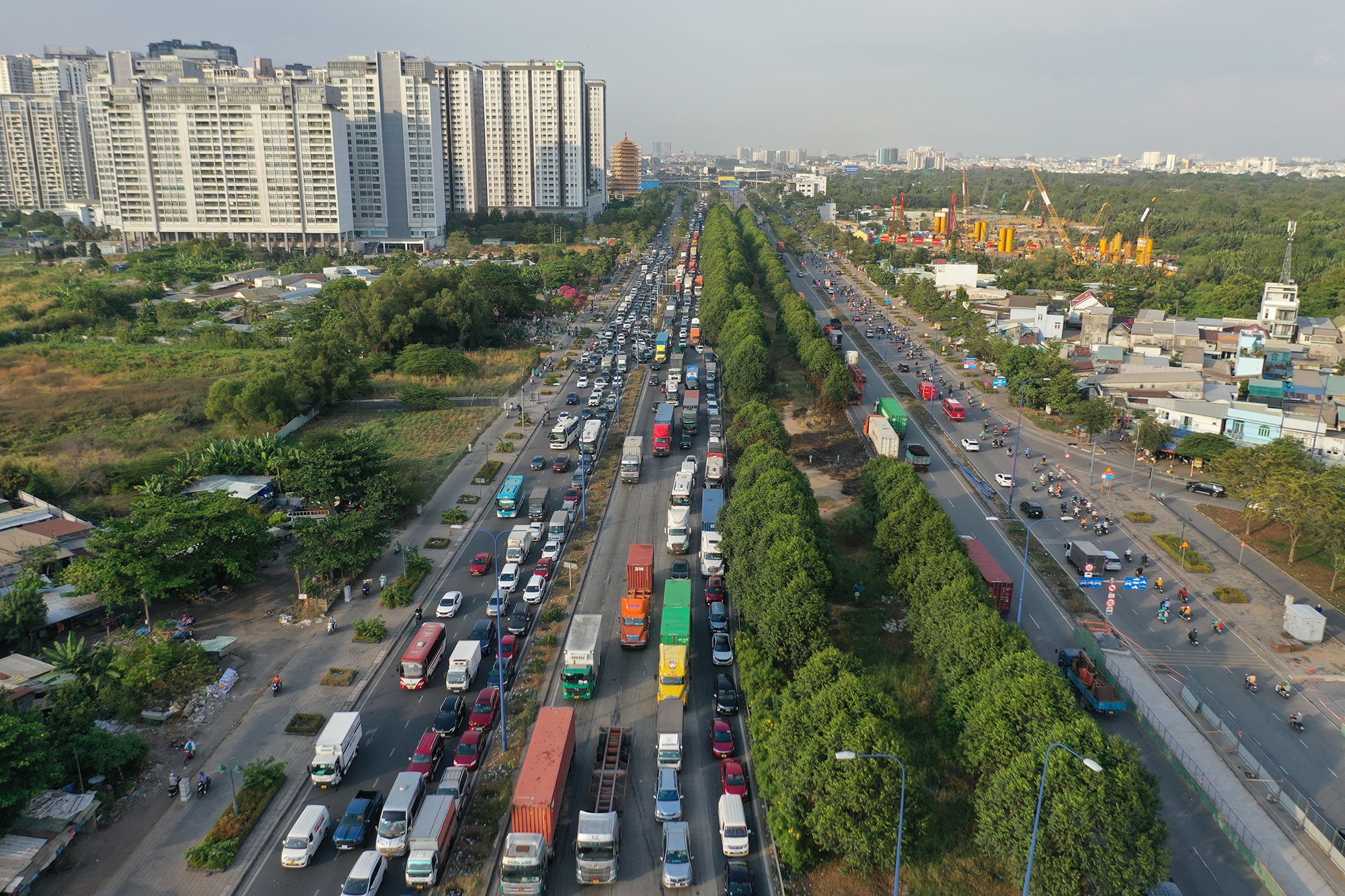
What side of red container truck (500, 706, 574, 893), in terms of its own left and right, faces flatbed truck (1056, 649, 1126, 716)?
left

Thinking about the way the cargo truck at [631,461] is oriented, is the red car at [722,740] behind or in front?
in front

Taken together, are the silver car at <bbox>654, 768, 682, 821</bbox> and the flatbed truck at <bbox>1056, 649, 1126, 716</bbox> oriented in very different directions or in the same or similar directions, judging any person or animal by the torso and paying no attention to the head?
very different directions

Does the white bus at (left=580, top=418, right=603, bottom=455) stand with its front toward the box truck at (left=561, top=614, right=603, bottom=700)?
yes

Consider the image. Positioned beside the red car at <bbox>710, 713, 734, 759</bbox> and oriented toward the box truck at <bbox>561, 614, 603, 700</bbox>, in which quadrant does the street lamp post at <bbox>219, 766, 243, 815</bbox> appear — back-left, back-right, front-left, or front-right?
front-left

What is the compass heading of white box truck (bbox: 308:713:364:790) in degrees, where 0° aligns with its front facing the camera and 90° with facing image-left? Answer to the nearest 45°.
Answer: approximately 45°

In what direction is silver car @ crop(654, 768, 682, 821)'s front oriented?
toward the camera

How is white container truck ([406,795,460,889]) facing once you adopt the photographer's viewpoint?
facing the viewer

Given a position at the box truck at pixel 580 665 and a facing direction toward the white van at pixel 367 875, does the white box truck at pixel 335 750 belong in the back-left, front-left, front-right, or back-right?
front-right

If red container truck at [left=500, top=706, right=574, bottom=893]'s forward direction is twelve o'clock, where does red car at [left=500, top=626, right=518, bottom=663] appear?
The red car is roughly at 6 o'clock from the red container truck.

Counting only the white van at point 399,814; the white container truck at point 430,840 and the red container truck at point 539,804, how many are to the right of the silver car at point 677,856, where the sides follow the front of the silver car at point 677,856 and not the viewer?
3

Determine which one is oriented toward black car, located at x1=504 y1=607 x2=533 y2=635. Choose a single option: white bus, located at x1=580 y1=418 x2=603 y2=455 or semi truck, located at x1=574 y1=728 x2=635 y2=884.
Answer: the white bus

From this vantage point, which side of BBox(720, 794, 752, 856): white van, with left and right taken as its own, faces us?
front

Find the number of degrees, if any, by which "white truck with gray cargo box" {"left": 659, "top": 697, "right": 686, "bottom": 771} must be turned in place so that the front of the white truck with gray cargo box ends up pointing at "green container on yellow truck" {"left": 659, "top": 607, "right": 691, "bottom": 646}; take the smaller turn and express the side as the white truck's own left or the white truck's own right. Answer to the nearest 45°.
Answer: approximately 180°

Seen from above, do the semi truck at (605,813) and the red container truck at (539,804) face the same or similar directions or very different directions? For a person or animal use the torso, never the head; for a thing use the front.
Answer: same or similar directions

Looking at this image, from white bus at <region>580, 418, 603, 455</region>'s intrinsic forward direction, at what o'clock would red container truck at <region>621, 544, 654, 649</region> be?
The red container truck is roughly at 12 o'clock from the white bus.

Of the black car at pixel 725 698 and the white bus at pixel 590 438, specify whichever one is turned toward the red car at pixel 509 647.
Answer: the white bus

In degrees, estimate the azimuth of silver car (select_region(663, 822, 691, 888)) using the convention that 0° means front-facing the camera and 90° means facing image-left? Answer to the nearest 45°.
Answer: approximately 0°

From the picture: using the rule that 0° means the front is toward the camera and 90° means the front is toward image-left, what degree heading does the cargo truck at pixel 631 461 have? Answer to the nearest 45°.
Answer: approximately 0°

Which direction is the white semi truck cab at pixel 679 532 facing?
toward the camera

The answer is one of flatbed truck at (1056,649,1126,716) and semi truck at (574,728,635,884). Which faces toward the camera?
semi truck at (574,728,635,884)

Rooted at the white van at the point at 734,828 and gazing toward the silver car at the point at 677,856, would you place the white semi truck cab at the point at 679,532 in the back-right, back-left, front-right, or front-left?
back-right

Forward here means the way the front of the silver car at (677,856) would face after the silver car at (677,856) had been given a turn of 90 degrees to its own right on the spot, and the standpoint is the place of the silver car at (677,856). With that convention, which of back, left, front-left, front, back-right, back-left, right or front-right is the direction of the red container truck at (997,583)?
back-right

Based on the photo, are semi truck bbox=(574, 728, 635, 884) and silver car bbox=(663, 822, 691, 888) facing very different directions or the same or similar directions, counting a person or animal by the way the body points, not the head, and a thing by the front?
same or similar directions
